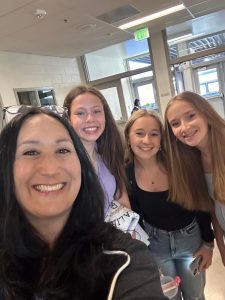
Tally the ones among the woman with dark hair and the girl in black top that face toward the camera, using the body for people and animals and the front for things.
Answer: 2

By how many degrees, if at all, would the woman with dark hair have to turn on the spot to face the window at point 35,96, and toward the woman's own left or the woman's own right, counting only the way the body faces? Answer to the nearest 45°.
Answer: approximately 180°

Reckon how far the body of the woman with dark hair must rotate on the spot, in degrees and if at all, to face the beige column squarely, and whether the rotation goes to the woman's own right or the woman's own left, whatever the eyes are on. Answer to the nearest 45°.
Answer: approximately 135° to the woman's own left

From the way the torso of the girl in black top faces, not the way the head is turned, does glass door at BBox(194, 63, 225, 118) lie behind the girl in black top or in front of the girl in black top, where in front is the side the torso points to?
behind

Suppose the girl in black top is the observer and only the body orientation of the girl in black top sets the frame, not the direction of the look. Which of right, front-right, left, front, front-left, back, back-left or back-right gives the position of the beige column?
back

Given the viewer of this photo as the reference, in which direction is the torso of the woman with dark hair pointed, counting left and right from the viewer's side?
facing the viewer

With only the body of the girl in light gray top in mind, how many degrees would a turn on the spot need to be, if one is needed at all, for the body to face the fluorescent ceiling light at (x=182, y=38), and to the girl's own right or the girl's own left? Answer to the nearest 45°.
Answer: approximately 135° to the girl's own right

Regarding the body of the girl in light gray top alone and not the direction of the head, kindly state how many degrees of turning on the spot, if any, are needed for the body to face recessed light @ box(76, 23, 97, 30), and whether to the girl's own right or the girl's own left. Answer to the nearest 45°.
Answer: approximately 90° to the girl's own right

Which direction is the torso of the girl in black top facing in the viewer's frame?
toward the camera

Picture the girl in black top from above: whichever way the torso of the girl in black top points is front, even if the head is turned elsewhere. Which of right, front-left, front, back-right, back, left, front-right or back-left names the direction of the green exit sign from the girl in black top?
back

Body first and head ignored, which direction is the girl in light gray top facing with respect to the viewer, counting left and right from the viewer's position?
facing the viewer and to the left of the viewer

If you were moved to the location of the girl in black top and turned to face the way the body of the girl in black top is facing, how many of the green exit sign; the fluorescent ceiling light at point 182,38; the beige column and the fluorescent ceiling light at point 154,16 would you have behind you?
4
